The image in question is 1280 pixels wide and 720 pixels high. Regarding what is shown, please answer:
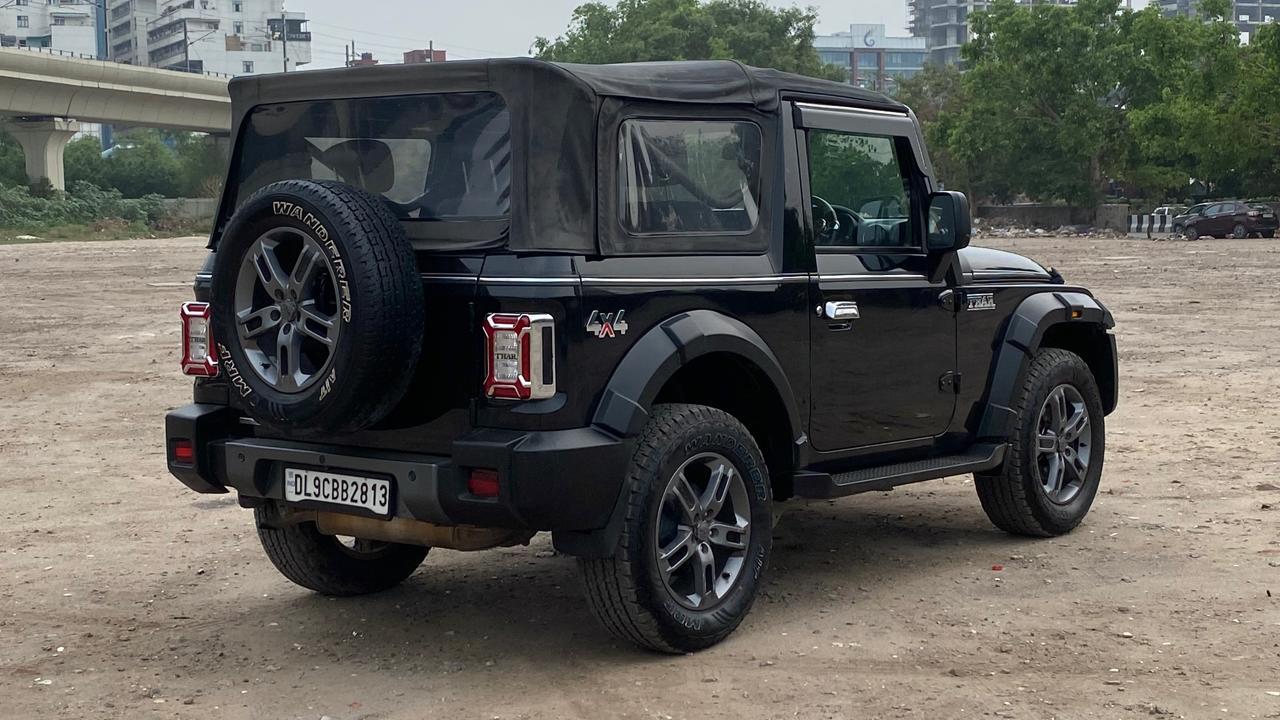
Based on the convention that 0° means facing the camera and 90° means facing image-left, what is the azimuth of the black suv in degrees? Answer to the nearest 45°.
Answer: approximately 225°

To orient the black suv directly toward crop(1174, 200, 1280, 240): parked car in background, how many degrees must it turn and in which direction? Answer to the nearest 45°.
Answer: approximately 45° to its left
